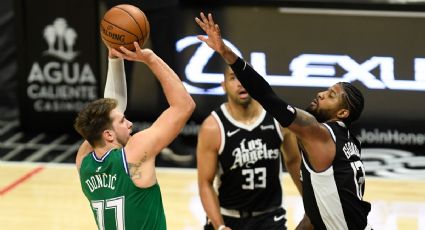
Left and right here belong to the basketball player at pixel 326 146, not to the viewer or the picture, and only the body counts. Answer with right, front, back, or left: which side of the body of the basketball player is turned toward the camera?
left

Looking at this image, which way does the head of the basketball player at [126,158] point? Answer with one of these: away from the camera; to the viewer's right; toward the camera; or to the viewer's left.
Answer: to the viewer's right

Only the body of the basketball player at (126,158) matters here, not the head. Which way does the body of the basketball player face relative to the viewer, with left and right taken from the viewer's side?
facing away from the viewer and to the right of the viewer

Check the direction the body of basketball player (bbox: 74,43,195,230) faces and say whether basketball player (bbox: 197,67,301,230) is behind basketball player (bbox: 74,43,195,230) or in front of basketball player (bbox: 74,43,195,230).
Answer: in front

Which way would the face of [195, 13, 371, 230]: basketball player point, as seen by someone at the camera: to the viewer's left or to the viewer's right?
to the viewer's left
